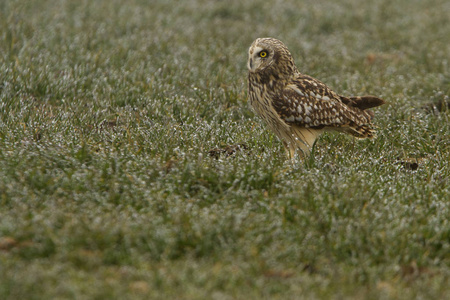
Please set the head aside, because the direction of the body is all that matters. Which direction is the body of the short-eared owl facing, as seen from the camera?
to the viewer's left
